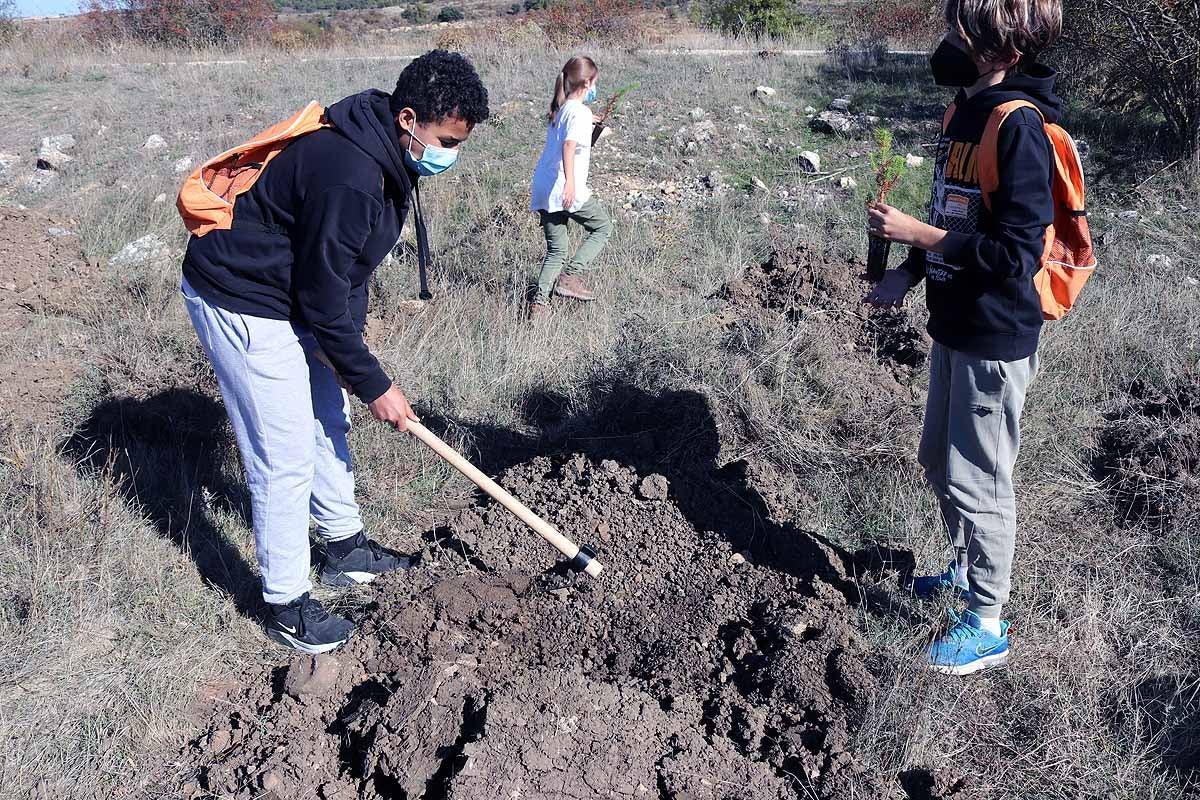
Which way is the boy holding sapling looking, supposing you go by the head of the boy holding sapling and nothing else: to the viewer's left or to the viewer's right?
to the viewer's left

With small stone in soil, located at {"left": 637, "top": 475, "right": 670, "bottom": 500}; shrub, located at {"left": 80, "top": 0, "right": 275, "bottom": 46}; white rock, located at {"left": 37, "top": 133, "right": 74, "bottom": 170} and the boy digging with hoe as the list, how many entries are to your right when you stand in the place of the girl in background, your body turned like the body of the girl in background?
2

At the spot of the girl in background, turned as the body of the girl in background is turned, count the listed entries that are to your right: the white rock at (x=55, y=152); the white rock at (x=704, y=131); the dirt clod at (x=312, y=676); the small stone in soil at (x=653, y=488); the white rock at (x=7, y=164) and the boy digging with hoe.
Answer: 3

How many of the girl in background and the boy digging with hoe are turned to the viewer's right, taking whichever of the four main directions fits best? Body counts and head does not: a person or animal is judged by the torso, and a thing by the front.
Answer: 2

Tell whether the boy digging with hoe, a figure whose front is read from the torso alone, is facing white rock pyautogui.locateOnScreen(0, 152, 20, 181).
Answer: no

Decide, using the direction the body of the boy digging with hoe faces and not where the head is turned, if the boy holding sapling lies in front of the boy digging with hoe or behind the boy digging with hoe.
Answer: in front

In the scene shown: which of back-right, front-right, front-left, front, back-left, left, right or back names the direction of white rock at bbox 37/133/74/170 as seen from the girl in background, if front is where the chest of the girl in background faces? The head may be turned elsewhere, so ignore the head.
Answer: back-left

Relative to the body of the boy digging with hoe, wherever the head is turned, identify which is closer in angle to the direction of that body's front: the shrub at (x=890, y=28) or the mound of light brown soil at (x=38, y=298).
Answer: the shrub

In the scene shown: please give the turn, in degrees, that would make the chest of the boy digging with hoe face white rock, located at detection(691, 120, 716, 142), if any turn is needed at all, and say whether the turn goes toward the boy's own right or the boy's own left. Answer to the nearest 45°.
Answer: approximately 45° to the boy's own left

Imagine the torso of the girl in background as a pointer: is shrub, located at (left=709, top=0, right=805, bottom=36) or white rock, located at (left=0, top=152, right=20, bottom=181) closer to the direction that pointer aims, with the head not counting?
the shrub

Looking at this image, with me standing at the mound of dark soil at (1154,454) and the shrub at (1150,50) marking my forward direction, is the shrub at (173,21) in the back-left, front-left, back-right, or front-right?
front-left

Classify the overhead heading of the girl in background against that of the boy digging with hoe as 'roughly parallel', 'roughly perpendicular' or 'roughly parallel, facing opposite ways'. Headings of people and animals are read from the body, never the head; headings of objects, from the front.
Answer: roughly parallel

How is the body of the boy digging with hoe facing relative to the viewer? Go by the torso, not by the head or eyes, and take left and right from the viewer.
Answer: facing to the right of the viewer

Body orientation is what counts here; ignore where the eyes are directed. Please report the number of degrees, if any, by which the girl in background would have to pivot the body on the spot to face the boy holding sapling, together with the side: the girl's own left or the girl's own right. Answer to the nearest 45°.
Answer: approximately 90° to the girl's own right

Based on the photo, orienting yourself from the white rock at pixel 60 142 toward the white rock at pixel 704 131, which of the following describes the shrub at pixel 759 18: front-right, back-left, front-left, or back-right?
front-left

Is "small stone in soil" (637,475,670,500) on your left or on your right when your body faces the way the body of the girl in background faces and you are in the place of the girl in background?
on your right

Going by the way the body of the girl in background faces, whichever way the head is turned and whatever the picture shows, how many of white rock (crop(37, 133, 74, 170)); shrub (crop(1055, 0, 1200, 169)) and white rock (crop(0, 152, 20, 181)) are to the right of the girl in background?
0

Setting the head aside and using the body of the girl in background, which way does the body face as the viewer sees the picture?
to the viewer's right
